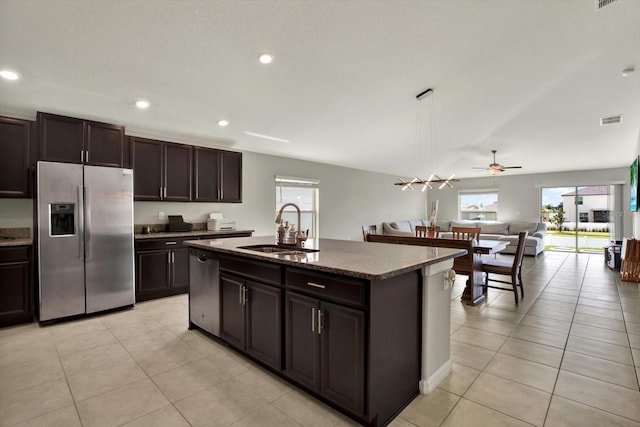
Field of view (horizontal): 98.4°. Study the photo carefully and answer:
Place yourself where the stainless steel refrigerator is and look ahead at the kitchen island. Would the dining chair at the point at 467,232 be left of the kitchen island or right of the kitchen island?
left

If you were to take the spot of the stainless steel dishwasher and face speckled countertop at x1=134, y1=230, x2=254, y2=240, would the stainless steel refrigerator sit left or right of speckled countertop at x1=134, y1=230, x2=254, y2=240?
left

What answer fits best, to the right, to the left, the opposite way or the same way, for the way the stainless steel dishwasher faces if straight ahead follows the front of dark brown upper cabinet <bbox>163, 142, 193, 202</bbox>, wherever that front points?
to the right

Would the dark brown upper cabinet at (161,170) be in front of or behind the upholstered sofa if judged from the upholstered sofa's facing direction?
in front

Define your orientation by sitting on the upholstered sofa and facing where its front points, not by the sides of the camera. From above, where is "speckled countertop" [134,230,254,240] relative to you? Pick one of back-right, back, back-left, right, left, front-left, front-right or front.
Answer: front-right

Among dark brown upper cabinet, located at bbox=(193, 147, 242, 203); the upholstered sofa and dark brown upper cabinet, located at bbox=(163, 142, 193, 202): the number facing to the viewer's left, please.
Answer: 0

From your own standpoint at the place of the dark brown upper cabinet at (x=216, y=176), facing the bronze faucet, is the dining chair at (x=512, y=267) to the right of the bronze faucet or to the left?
left

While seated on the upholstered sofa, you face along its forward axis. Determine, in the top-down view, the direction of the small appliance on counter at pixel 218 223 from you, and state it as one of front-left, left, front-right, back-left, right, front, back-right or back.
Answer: front-right

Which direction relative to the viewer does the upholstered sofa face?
toward the camera

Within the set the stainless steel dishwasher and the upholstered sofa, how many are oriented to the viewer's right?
0

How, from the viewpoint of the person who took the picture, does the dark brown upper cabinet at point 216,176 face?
facing the viewer and to the right of the viewer

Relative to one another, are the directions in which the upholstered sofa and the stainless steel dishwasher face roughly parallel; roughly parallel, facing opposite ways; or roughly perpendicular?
roughly parallel

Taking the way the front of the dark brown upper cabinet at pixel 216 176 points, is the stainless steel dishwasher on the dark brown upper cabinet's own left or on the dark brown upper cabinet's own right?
on the dark brown upper cabinet's own right

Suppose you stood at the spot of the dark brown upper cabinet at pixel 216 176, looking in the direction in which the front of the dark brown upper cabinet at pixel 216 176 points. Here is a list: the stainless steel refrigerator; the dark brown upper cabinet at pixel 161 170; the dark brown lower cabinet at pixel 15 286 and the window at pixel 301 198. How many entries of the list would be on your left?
1

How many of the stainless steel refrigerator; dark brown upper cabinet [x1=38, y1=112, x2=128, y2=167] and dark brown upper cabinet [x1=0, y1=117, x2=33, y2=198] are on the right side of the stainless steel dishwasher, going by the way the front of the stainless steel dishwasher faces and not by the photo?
3

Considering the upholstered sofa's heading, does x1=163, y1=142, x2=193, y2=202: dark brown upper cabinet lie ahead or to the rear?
ahead

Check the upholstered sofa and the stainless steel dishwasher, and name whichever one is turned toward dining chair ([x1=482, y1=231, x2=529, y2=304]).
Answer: the upholstered sofa
